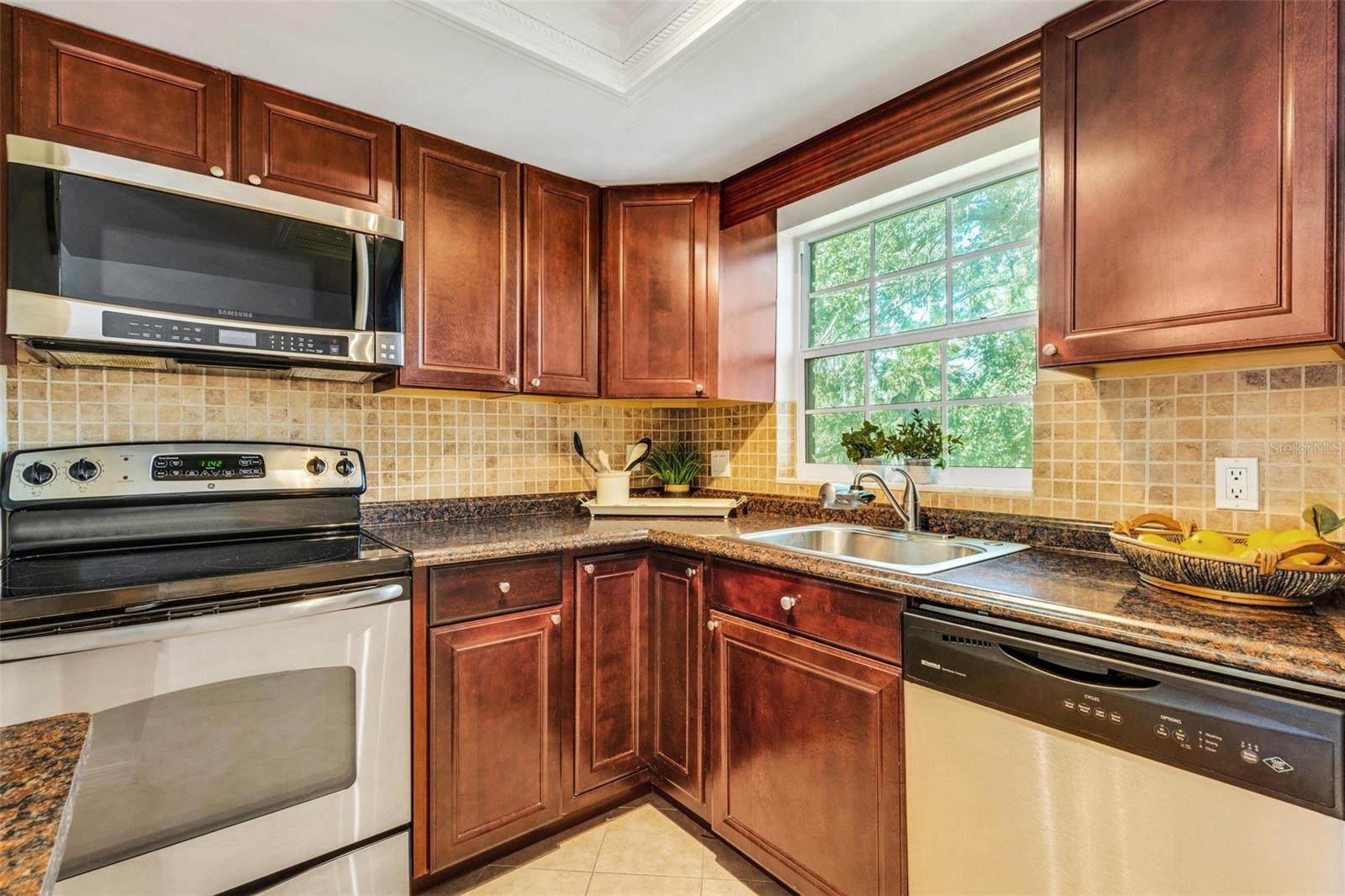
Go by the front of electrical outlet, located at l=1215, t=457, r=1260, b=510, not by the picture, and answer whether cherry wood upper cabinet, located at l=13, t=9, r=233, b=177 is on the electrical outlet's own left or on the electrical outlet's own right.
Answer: on the electrical outlet's own right

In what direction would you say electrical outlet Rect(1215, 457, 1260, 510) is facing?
toward the camera

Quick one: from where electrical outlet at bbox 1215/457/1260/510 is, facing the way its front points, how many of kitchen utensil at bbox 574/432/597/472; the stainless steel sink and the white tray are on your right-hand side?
3

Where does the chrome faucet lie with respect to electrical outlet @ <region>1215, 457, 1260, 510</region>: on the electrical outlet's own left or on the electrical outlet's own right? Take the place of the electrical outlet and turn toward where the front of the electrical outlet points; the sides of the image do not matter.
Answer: on the electrical outlet's own right

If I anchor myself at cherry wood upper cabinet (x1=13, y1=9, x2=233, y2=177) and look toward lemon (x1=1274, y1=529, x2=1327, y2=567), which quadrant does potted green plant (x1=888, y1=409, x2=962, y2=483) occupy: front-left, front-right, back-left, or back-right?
front-left

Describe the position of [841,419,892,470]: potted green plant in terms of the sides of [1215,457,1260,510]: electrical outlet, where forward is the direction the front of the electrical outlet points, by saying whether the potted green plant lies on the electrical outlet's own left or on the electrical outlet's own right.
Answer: on the electrical outlet's own right

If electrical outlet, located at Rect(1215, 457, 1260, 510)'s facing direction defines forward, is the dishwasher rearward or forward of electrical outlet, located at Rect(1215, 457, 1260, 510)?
forward

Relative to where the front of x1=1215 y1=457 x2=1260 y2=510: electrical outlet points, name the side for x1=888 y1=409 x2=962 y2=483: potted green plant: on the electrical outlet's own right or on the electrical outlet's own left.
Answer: on the electrical outlet's own right

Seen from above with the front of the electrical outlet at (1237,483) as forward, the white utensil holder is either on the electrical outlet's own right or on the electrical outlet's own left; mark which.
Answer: on the electrical outlet's own right

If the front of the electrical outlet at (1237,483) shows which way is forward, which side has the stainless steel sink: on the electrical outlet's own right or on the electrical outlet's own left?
on the electrical outlet's own right

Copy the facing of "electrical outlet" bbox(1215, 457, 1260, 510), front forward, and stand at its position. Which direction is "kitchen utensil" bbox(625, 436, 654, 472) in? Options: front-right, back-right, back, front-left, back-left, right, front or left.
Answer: right
